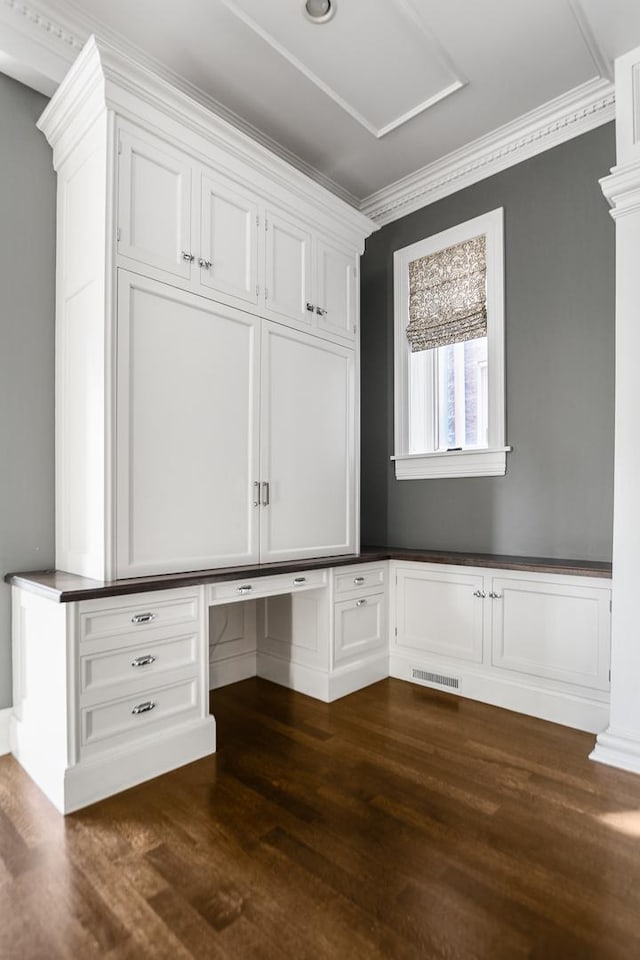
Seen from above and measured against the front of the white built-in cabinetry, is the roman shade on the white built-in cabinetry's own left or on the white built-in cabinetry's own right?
on the white built-in cabinetry's own left

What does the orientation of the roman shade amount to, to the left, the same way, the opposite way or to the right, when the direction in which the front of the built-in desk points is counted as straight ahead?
to the right

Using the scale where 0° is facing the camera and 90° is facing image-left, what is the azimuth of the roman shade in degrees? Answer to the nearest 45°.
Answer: approximately 45°
